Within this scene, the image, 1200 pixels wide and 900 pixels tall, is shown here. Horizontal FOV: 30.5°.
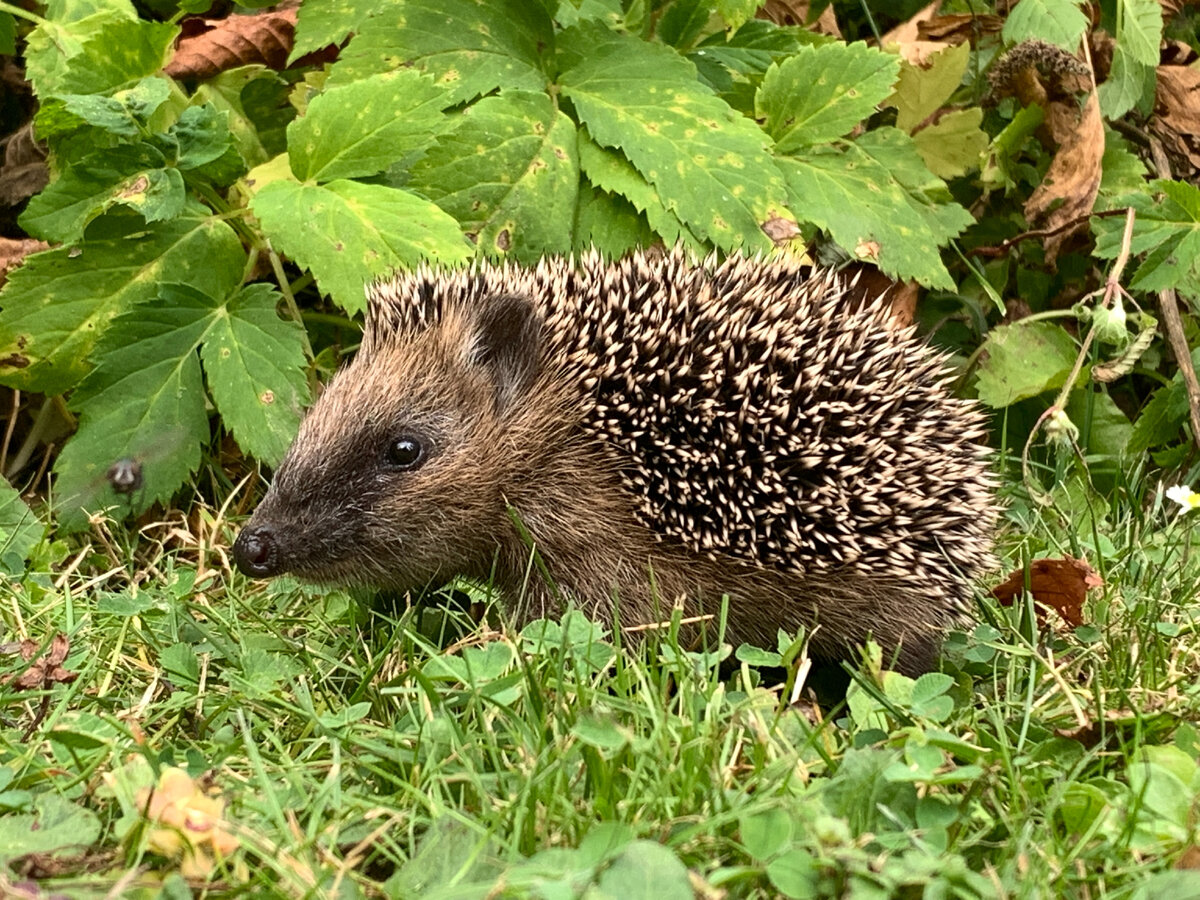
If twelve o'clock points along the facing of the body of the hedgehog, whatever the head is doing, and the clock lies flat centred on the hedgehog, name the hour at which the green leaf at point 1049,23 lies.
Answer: The green leaf is roughly at 4 o'clock from the hedgehog.

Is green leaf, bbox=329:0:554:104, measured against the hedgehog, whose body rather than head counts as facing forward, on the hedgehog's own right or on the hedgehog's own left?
on the hedgehog's own right

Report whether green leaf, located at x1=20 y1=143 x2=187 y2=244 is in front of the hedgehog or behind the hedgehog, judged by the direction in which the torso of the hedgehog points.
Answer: in front

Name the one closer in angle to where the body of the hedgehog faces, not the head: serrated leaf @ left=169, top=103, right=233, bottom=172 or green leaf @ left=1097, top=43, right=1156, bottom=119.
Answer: the serrated leaf

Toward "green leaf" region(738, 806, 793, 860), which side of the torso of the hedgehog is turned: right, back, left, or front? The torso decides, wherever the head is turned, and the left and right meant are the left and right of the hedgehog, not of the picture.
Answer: left

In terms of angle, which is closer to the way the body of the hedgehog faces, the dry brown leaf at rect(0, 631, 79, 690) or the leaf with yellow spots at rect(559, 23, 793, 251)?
the dry brown leaf

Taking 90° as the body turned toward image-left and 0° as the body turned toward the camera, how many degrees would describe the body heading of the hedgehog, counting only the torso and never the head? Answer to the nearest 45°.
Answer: approximately 90°

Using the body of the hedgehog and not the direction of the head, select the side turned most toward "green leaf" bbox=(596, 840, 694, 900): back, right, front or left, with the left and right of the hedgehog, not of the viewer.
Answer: left

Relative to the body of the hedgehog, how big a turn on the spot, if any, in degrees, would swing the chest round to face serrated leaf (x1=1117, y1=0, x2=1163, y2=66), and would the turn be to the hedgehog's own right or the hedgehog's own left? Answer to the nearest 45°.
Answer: approximately 135° to the hedgehog's own right

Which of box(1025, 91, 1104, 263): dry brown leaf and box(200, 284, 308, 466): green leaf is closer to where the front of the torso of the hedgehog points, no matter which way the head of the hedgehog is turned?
the green leaf

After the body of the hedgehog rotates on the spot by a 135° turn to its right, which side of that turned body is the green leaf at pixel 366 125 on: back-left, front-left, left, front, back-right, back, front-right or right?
left

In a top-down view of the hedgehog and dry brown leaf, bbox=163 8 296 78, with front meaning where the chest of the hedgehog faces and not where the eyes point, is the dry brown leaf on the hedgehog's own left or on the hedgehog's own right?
on the hedgehog's own right
